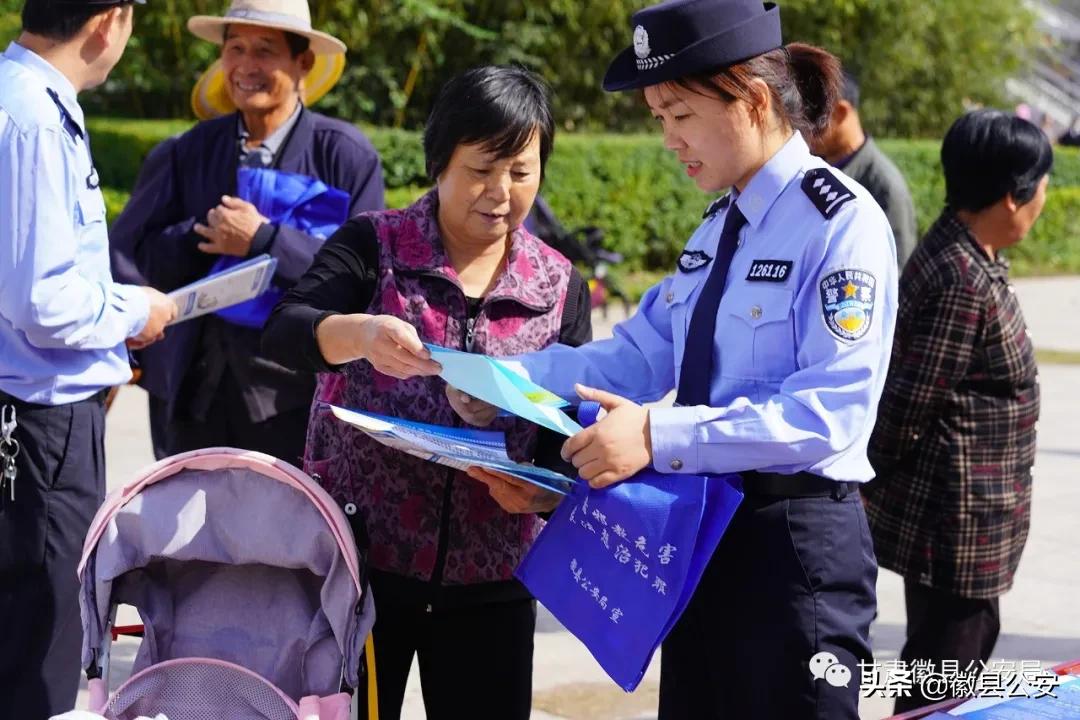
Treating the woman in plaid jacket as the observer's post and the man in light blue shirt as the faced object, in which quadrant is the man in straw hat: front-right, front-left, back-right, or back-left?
front-right

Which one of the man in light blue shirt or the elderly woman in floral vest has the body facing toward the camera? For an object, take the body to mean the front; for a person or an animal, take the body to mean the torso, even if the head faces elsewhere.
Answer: the elderly woman in floral vest

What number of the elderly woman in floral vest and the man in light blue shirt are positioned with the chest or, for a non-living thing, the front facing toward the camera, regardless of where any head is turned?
1

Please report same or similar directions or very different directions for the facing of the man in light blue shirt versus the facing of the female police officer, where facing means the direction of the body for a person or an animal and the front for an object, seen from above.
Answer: very different directions

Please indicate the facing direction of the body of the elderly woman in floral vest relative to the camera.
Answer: toward the camera

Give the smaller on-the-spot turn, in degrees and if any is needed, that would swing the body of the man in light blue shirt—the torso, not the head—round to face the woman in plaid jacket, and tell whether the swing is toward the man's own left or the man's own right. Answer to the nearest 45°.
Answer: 0° — they already face them

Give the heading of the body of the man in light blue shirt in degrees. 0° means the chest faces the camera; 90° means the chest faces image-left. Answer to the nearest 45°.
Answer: approximately 270°

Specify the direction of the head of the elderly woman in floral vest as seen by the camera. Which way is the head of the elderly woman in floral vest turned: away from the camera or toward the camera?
toward the camera

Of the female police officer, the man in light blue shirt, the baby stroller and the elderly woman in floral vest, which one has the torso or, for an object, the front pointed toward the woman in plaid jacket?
the man in light blue shirt

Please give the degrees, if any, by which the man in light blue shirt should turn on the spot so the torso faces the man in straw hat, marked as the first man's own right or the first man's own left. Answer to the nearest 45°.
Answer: approximately 45° to the first man's own left

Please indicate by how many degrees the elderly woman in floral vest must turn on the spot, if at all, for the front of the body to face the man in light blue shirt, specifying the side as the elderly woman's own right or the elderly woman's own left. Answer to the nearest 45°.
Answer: approximately 135° to the elderly woman's own right
